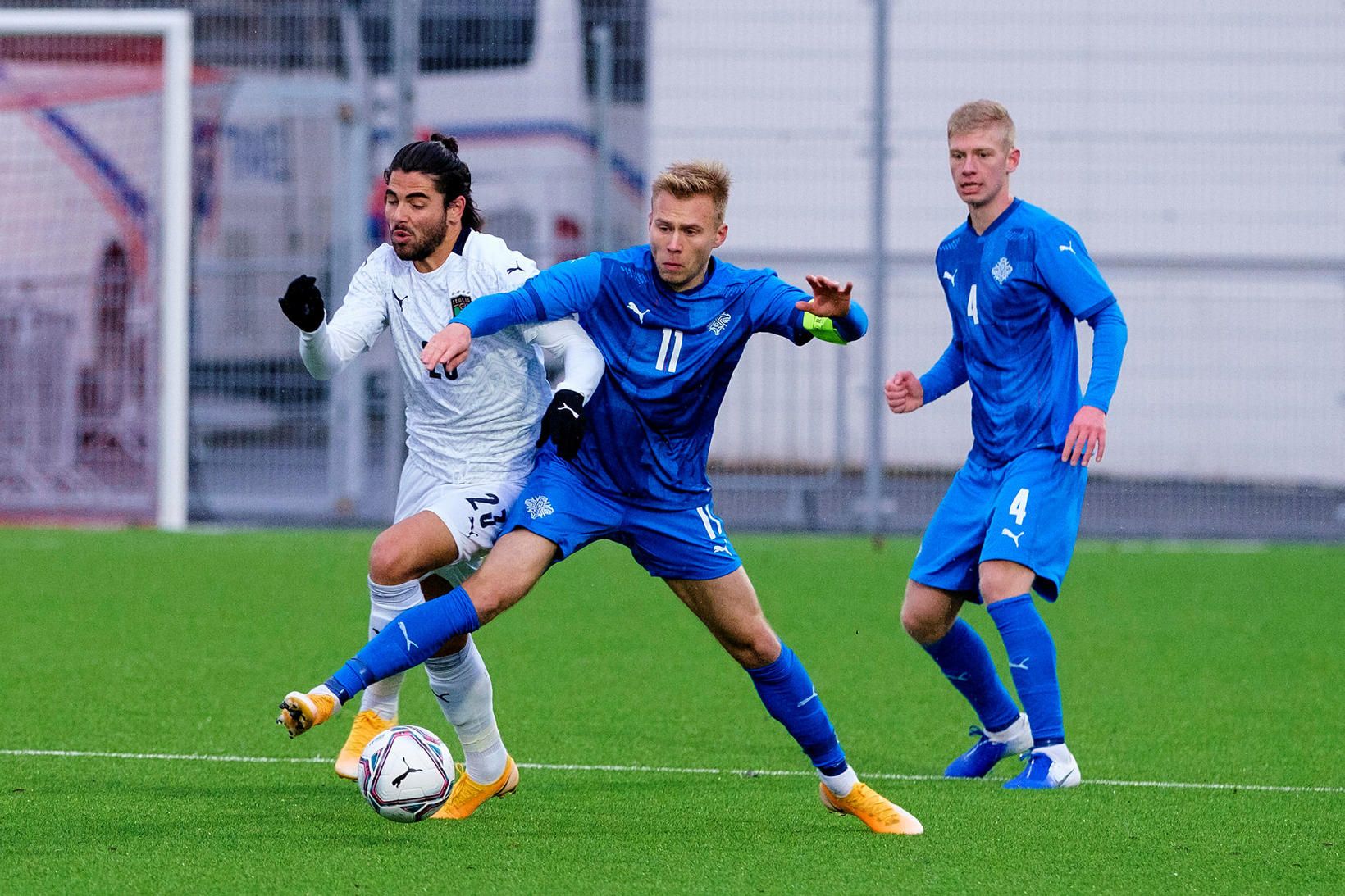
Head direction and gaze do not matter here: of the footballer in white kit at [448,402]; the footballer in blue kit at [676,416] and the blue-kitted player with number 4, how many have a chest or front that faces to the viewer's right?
0

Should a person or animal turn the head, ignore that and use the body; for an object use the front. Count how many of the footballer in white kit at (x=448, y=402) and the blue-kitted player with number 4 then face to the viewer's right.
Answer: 0

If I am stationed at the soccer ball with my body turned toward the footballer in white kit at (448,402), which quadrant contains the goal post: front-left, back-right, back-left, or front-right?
front-left

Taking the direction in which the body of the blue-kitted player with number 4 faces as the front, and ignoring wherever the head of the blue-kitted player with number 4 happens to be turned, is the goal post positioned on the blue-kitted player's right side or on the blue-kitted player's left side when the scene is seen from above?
on the blue-kitted player's right side

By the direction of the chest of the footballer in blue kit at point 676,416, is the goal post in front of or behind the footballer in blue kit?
behind

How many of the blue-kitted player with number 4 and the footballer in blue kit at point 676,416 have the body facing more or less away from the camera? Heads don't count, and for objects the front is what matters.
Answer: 0

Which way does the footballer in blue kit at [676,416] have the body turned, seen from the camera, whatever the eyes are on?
toward the camera

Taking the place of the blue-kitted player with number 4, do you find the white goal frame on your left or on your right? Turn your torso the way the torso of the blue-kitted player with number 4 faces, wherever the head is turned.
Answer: on your right

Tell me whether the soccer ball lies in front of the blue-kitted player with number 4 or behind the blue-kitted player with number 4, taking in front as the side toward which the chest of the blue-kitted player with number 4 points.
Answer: in front

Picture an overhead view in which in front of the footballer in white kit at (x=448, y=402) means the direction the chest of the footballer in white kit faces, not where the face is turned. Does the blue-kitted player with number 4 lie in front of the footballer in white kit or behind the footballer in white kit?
behind

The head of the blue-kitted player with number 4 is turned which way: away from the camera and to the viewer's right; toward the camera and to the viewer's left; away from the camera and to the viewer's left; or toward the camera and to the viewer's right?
toward the camera and to the viewer's left

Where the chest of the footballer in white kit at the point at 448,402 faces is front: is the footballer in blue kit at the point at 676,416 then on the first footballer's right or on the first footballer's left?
on the first footballer's left

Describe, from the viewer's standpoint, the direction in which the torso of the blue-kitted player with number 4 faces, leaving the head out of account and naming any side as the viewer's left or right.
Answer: facing the viewer and to the left of the viewer
